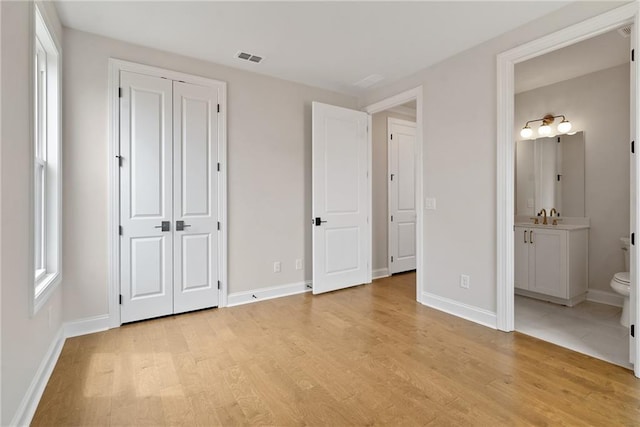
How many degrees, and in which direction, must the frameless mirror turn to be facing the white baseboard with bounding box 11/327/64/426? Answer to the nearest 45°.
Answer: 0° — it already faces it

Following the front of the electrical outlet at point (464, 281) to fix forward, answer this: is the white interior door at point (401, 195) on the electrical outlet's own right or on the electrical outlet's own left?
on the electrical outlet's own right

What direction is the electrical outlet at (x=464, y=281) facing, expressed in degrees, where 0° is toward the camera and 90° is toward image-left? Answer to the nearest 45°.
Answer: approximately 45°

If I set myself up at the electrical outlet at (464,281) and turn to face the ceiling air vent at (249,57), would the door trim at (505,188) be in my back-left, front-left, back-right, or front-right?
back-left

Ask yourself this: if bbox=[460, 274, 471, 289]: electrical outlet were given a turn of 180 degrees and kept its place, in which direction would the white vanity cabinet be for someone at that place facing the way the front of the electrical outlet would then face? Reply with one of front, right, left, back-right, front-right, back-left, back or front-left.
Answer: front

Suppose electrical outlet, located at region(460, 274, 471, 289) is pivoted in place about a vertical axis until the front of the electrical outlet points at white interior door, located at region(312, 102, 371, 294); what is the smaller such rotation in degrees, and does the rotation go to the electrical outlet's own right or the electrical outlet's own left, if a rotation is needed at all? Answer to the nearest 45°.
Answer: approximately 45° to the electrical outlet's own right

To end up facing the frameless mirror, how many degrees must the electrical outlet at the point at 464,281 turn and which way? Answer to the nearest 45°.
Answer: approximately 180°

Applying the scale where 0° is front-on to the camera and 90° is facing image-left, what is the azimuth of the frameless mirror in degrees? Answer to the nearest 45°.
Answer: approximately 45°
